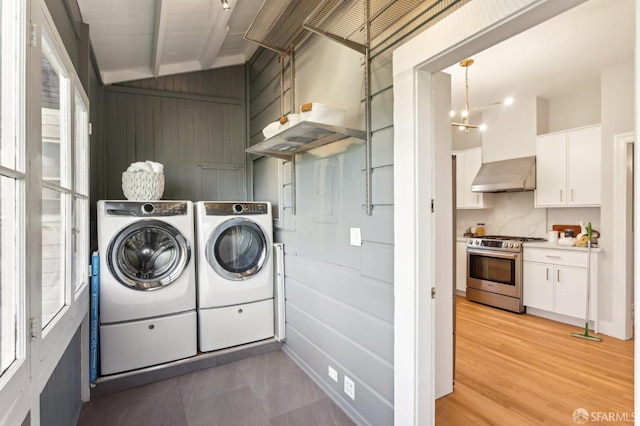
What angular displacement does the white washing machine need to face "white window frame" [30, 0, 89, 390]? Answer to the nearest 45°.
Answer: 0° — it already faces it

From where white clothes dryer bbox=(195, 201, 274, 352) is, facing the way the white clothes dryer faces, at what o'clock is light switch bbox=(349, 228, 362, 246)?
The light switch is roughly at 11 o'clock from the white clothes dryer.

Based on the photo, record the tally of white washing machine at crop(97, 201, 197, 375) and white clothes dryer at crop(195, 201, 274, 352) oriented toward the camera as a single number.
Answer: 2

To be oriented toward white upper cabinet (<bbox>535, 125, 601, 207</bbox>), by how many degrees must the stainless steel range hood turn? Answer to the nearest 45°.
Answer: approximately 135° to its left

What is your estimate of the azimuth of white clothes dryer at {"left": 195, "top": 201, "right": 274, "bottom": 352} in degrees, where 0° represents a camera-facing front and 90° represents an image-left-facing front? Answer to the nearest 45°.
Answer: approximately 0°
